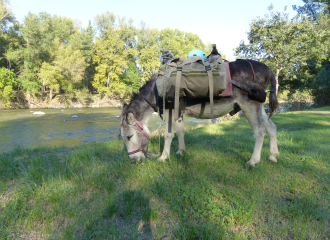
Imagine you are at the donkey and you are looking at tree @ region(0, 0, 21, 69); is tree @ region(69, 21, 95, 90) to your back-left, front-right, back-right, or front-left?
front-right

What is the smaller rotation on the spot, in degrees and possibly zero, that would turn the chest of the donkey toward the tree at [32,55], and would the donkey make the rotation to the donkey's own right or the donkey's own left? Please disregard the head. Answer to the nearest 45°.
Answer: approximately 45° to the donkey's own right

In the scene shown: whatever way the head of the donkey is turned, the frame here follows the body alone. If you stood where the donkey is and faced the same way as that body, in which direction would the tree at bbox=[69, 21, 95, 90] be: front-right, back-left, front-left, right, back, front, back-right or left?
front-right

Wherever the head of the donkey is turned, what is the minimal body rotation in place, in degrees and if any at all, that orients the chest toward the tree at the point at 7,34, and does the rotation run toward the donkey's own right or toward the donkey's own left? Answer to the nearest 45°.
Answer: approximately 45° to the donkey's own right

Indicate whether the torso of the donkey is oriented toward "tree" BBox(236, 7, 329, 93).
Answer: no

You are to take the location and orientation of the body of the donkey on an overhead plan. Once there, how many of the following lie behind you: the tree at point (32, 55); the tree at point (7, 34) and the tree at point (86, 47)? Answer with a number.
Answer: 0

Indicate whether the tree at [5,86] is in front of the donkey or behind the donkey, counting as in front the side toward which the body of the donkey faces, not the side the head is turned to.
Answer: in front

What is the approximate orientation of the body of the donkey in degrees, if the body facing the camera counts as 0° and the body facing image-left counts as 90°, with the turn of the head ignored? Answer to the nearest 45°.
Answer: approximately 90°

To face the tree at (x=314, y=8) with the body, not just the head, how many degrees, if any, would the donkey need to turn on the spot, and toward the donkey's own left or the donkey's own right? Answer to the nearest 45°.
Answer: approximately 135° to the donkey's own right

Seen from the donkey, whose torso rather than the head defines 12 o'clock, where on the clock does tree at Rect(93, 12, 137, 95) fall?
The tree is roughly at 2 o'clock from the donkey.

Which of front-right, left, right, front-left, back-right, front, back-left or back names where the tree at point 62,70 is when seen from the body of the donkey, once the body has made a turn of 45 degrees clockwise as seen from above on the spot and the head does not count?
front
